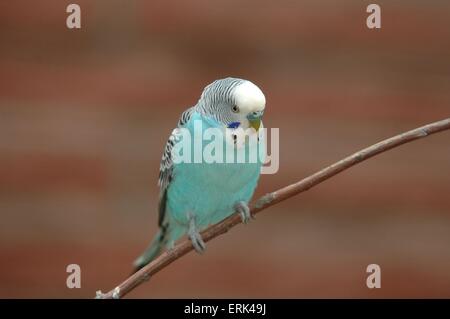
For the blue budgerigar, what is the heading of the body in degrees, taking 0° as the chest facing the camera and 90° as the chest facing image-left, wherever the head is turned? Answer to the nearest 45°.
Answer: approximately 315°
